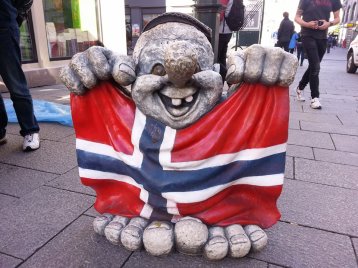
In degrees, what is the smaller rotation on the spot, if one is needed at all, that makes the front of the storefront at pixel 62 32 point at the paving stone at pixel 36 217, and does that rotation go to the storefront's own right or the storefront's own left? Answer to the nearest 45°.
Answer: approximately 45° to the storefront's own right

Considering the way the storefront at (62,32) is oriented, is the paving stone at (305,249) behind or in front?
in front

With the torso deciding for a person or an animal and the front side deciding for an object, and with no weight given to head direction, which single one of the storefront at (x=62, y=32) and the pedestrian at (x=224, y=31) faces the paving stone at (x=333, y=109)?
the storefront

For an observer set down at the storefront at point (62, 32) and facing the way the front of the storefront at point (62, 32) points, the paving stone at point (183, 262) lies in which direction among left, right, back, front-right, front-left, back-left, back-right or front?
front-right

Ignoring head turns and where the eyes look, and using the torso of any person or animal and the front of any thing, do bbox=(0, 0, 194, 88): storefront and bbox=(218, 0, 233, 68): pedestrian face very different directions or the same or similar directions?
very different directions
